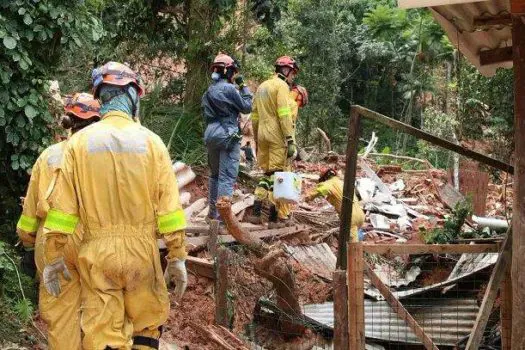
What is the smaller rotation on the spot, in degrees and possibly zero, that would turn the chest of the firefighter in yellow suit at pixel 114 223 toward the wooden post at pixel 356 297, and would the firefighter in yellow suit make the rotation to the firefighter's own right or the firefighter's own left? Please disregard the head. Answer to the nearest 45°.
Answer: approximately 90° to the firefighter's own right

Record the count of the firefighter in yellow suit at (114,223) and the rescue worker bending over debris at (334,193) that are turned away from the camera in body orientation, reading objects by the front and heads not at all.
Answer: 1

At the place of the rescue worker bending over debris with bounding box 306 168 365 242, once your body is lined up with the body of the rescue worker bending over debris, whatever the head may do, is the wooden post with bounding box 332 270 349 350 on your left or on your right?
on your left

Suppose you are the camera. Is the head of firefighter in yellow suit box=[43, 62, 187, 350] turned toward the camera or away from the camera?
away from the camera

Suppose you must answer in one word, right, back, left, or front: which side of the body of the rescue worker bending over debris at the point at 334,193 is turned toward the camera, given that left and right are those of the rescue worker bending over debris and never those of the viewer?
left

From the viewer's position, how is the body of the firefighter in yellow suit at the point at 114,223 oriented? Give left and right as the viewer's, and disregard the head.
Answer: facing away from the viewer

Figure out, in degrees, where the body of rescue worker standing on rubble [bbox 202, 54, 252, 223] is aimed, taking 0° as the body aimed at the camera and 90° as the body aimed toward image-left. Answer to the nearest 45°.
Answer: approximately 225°

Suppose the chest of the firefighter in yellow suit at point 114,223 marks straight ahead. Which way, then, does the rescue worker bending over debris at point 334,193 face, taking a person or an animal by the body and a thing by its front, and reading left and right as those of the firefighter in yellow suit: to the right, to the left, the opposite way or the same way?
to the left

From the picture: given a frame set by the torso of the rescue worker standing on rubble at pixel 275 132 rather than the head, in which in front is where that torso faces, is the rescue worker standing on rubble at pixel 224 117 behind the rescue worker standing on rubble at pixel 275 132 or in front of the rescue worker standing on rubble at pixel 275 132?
behind
